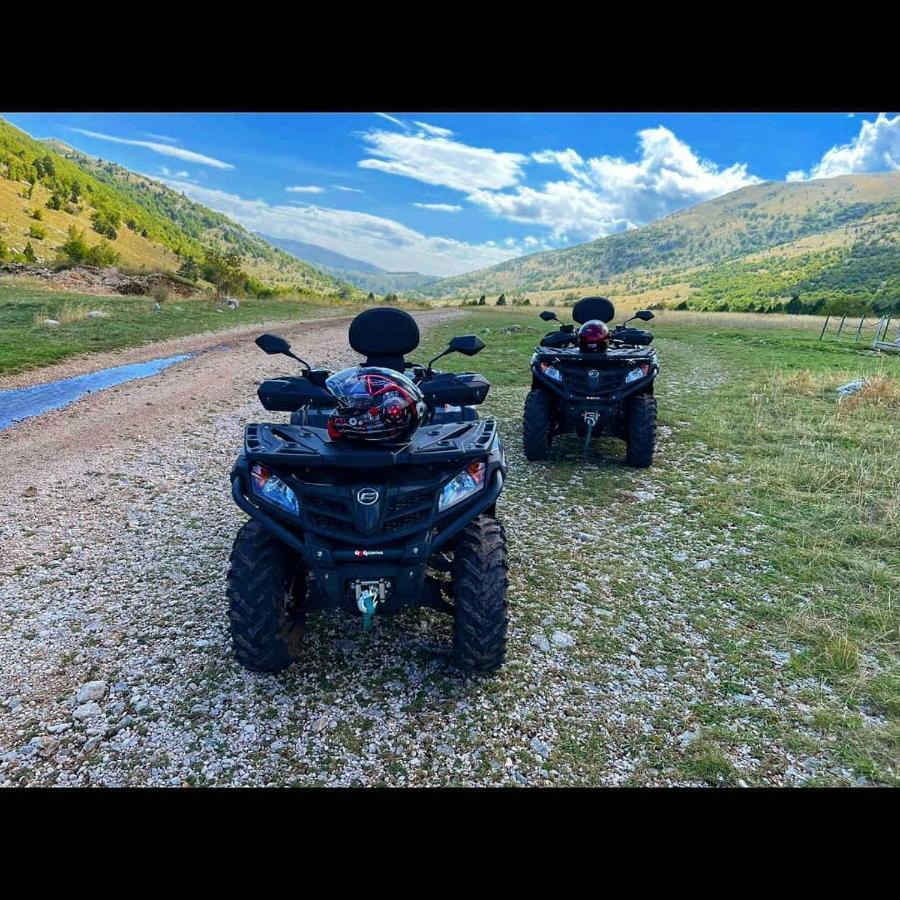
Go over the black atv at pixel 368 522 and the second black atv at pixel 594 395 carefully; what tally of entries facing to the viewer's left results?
0

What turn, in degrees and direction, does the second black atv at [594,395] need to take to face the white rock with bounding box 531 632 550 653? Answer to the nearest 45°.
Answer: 0° — it already faces it

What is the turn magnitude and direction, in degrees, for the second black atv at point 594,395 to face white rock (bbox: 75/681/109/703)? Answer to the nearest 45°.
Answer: approximately 45° to its right

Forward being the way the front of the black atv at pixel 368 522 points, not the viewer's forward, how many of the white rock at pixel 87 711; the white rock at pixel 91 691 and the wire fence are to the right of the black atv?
2

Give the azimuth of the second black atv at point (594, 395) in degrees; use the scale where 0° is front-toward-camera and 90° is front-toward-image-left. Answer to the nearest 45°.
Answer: approximately 0°
